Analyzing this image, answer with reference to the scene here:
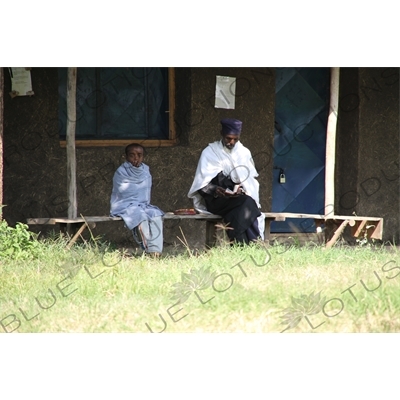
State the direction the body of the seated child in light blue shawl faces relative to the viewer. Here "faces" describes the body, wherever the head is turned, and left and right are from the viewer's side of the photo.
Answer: facing the viewer and to the right of the viewer

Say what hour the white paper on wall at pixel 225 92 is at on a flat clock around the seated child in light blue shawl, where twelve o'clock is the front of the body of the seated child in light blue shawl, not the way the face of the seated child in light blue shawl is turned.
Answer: The white paper on wall is roughly at 9 o'clock from the seated child in light blue shawl.

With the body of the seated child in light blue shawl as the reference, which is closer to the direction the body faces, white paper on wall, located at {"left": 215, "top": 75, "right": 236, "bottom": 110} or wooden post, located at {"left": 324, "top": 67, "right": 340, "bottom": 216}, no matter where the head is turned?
the wooden post

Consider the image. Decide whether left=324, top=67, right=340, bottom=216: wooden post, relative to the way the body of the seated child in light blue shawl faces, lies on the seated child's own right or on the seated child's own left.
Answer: on the seated child's own left

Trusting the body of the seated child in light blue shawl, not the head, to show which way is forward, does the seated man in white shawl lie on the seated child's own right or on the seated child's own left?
on the seated child's own left

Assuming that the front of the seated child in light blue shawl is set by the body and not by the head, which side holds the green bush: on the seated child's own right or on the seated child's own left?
on the seated child's own right

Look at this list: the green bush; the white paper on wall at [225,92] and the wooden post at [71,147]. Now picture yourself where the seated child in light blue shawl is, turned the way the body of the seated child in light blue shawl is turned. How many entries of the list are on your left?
1

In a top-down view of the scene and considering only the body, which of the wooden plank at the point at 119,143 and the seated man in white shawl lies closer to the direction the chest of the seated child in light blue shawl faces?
the seated man in white shawl

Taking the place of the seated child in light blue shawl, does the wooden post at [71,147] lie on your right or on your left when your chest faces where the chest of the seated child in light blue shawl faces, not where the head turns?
on your right
